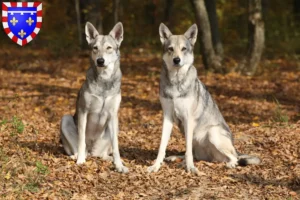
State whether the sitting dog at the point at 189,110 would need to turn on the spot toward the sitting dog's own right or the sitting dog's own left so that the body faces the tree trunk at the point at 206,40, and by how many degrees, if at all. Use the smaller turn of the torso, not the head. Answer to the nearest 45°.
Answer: approximately 135° to the sitting dog's own right

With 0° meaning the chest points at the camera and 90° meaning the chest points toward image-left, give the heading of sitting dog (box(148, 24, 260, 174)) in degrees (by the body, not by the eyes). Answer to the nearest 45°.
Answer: approximately 45°

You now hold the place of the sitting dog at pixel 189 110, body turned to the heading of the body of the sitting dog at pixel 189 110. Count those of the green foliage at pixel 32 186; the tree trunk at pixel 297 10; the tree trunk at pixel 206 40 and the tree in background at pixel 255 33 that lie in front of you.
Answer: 1

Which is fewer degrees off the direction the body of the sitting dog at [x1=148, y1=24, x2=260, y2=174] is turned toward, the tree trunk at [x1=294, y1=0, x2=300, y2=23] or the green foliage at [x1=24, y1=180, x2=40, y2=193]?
the green foliage

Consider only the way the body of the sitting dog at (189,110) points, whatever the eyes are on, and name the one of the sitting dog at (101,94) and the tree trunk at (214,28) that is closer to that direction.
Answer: the sitting dog

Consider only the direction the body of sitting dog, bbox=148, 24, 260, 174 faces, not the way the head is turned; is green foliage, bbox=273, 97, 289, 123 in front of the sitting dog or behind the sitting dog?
behind

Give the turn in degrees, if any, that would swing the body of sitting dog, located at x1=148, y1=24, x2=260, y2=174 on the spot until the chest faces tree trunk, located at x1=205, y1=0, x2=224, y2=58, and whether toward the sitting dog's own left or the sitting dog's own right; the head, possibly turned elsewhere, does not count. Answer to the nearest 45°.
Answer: approximately 135° to the sitting dog's own right

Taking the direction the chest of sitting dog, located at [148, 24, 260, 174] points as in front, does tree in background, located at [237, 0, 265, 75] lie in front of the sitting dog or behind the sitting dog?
behind

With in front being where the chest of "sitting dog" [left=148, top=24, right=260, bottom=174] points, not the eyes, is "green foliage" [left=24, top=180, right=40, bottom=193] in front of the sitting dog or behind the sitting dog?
in front

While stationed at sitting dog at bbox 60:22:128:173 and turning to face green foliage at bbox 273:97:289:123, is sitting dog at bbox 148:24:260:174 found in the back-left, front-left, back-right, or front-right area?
front-right
